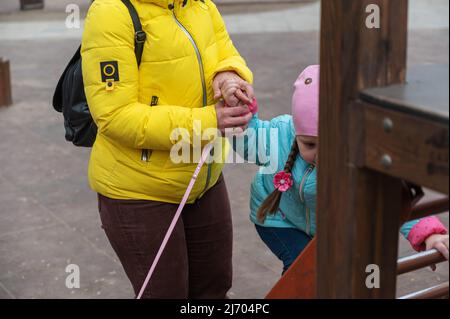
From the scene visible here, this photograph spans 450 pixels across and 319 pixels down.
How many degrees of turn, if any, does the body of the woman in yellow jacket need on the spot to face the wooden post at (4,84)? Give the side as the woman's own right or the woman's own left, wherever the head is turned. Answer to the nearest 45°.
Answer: approximately 135° to the woman's own left

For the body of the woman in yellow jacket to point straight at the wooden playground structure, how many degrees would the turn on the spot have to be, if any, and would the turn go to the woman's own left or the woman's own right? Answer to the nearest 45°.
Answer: approximately 45° to the woman's own right

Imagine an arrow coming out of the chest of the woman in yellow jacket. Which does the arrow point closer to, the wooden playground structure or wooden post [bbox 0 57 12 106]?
the wooden playground structure
